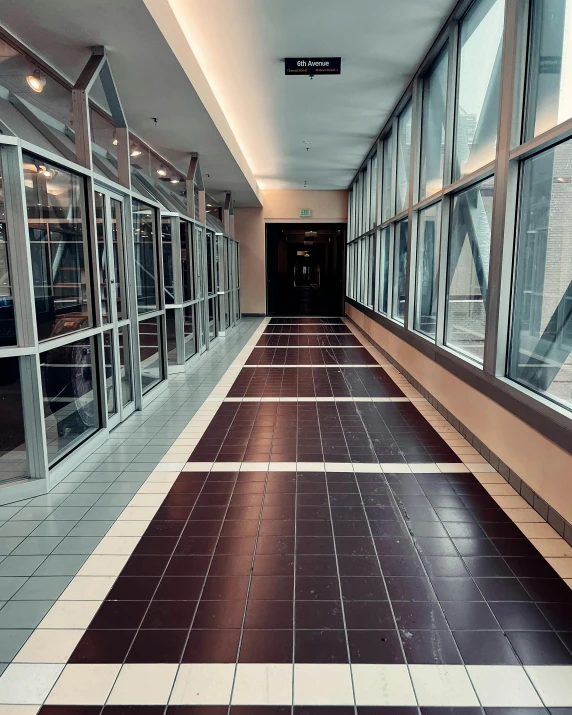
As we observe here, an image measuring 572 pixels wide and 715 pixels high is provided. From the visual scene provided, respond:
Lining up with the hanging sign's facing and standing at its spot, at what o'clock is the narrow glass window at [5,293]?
The narrow glass window is roughly at 1 o'clock from the hanging sign.

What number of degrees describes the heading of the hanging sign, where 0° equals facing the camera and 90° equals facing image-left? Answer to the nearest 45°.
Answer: approximately 0°

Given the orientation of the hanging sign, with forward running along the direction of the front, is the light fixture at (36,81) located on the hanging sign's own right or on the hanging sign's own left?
on the hanging sign's own right
